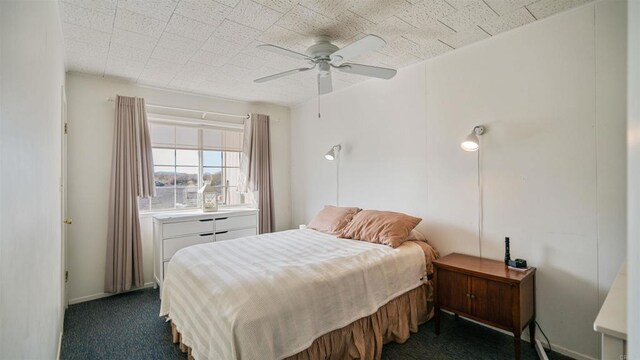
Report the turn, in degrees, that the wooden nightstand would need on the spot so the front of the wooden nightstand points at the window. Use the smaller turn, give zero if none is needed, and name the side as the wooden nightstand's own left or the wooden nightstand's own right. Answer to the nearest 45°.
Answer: approximately 45° to the wooden nightstand's own right

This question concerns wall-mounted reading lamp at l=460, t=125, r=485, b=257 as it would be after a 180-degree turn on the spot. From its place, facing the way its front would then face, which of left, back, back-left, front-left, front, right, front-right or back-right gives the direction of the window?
back-left

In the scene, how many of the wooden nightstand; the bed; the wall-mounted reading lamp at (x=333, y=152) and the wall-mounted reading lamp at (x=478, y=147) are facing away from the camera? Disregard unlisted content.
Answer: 0

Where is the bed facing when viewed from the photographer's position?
facing the viewer and to the left of the viewer

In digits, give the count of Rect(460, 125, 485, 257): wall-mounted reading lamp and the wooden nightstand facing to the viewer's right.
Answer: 0

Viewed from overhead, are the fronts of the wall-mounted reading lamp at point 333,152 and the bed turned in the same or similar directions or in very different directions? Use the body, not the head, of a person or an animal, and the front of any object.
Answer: same or similar directions

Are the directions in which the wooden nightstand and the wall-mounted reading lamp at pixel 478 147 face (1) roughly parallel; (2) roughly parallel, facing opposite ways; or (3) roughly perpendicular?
roughly parallel

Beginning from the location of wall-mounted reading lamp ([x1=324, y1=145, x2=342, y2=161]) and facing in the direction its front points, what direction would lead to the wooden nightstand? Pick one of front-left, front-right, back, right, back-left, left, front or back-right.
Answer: left

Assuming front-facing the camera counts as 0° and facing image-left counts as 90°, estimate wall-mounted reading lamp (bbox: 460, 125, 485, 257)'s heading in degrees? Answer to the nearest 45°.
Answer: approximately 45°

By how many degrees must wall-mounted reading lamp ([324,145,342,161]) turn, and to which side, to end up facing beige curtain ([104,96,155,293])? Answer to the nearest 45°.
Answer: approximately 45° to its right

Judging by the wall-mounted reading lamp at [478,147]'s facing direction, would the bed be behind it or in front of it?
in front

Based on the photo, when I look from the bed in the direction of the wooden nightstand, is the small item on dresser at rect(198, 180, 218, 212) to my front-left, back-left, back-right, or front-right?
back-left
